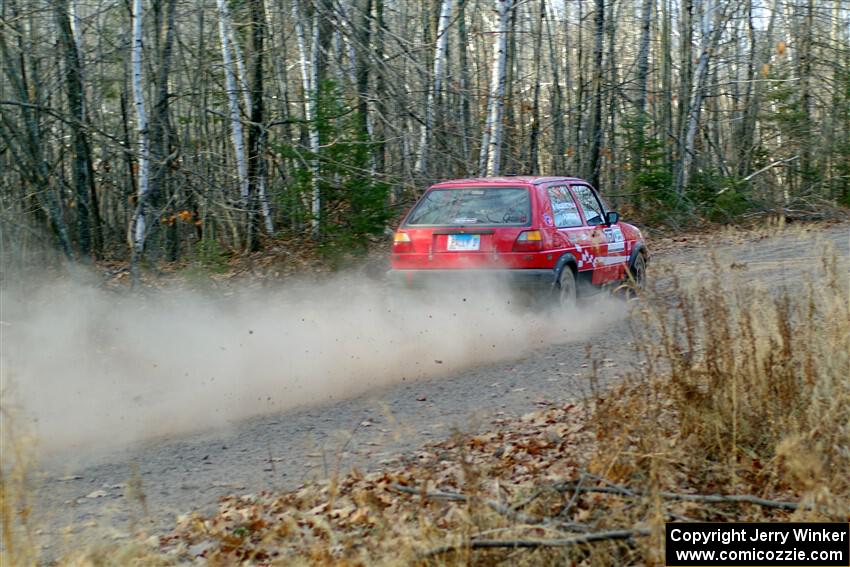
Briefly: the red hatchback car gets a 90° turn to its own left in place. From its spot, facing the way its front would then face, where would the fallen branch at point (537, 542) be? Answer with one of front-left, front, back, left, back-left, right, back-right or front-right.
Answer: back-left

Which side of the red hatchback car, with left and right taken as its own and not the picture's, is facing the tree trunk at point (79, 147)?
left

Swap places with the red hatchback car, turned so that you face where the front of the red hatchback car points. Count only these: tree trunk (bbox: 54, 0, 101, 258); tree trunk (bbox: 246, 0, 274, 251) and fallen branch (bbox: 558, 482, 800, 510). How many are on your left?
2

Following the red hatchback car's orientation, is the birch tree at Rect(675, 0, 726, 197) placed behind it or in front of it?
in front

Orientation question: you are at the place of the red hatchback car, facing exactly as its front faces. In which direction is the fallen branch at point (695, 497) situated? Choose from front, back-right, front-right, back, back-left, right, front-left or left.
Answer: back-right

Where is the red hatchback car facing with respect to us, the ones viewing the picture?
facing away from the viewer and to the right of the viewer

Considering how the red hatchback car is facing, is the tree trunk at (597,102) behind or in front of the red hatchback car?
in front

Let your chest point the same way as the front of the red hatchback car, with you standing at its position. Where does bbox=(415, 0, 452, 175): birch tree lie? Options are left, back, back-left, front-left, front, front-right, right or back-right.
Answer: front-left

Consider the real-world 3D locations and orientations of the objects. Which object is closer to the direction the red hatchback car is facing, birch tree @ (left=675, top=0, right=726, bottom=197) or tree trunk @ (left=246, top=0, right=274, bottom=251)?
the birch tree

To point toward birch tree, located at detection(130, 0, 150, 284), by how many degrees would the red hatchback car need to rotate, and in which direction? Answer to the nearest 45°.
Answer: approximately 90° to its left

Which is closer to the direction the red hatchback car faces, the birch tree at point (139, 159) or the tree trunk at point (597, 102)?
the tree trunk

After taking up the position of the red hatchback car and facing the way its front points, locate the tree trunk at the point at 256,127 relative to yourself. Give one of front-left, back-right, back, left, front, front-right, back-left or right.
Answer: left

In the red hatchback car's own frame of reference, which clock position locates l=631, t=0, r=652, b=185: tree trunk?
The tree trunk is roughly at 11 o'clock from the red hatchback car.
